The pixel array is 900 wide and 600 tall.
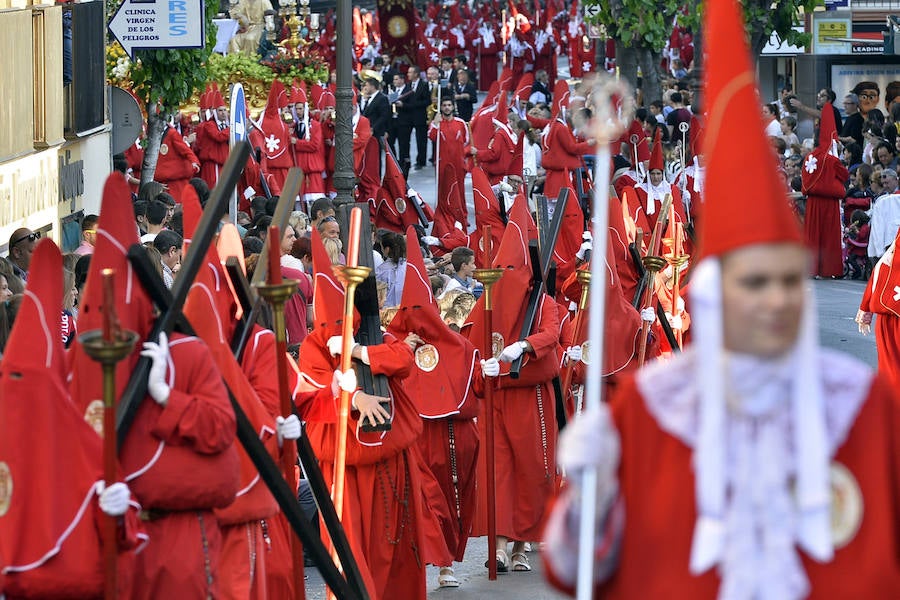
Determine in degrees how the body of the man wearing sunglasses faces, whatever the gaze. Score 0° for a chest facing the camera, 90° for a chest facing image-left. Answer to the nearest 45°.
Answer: approximately 270°

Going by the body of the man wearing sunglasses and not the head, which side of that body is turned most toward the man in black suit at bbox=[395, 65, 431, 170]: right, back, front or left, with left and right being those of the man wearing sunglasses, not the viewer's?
left

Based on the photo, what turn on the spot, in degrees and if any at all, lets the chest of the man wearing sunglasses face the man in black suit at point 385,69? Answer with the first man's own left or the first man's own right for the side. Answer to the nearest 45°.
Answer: approximately 90° to the first man's own left

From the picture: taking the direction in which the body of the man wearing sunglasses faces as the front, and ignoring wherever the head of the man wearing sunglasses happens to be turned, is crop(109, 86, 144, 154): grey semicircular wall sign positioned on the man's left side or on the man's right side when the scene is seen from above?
on the man's left side

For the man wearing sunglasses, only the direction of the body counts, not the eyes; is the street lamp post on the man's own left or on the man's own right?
on the man's own left

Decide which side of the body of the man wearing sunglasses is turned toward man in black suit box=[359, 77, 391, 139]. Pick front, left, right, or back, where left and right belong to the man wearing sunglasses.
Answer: left

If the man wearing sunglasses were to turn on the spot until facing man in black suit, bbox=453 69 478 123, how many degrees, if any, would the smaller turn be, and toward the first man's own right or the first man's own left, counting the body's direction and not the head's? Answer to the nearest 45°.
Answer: approximately 90° to the first man's own left
